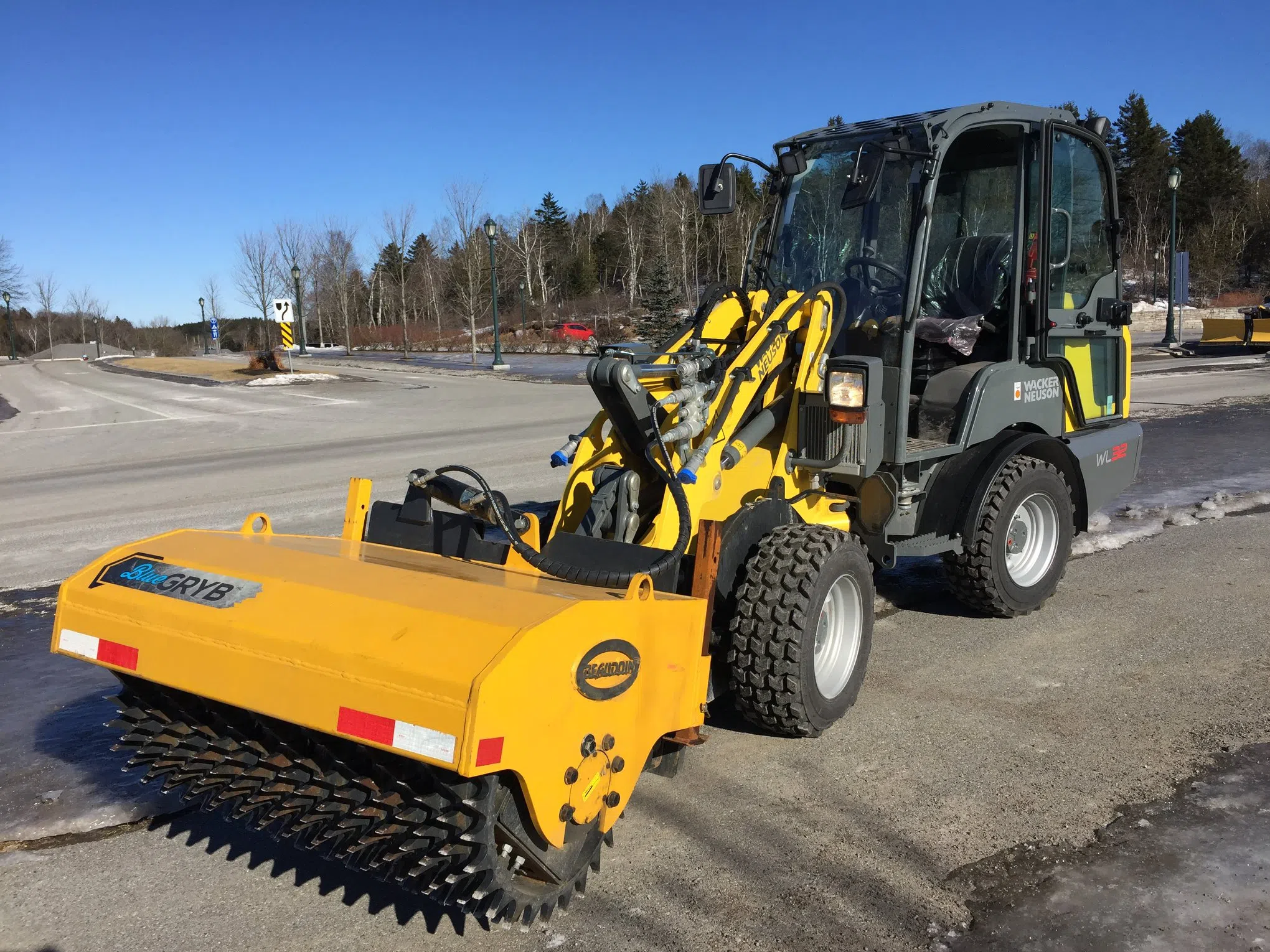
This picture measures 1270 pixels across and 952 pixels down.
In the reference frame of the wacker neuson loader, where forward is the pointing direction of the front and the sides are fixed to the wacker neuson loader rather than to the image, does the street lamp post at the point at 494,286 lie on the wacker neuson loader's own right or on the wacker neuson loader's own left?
on the wacker neuson loader's own right

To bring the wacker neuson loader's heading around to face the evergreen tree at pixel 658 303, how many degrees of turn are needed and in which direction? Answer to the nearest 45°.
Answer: approximately 135° to its right

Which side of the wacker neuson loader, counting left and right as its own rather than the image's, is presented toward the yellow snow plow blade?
back

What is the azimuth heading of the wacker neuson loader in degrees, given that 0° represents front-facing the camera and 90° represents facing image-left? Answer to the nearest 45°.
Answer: approximately 45°

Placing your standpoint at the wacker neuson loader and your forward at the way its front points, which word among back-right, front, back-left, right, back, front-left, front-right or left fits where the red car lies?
back-right
